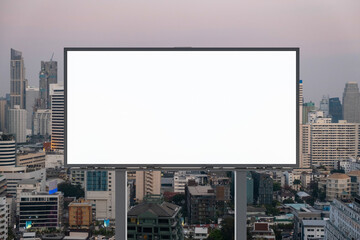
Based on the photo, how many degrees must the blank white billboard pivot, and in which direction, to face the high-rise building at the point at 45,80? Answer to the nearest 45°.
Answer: approximately 135° to its right

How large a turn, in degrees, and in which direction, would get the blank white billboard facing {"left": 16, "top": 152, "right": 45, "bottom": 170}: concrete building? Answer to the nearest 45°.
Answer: approximately 135° to its right

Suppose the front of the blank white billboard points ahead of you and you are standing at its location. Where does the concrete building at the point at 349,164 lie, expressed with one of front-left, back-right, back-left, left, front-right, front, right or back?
back-left

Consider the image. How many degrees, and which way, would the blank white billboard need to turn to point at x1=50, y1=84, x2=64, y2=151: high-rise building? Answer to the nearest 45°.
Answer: approximately 135° to its right

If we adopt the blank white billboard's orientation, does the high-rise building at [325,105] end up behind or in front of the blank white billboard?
behind

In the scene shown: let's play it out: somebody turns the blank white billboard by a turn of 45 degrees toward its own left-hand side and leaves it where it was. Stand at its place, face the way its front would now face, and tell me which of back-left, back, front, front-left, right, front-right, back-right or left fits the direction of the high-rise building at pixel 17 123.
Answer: back

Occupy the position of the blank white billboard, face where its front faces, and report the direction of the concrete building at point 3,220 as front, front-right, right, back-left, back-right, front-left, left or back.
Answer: back-right

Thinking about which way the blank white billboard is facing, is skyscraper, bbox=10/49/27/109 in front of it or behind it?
behind

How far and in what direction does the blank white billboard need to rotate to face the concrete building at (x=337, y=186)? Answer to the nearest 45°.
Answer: approximately 135° to its left

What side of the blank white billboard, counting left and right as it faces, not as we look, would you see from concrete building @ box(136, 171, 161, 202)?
back

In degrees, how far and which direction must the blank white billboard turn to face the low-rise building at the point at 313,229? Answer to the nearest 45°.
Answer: approximately 135° to its left

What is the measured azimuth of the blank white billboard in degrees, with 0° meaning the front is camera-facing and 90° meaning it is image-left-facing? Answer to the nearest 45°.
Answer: approximately 0°

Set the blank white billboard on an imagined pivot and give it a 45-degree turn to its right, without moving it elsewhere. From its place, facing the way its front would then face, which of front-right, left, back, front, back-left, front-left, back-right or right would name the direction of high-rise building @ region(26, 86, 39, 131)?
right
